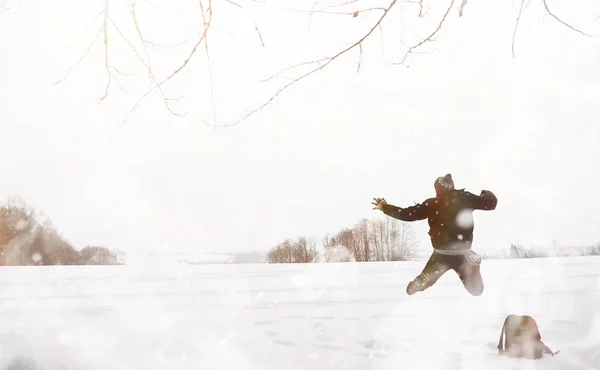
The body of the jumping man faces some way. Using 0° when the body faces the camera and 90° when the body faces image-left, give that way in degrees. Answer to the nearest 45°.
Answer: approximately 180°

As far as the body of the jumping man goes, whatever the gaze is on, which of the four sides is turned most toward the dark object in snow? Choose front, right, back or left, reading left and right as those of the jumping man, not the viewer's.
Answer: back
